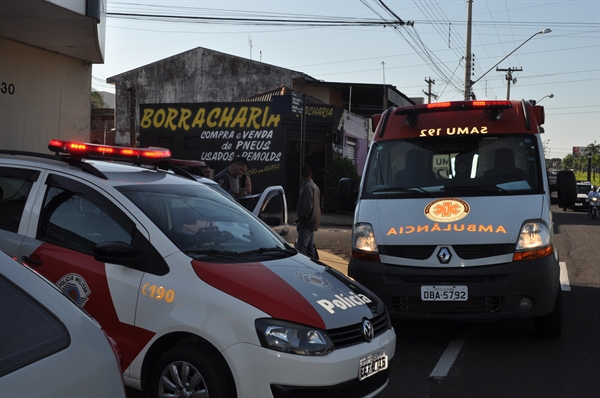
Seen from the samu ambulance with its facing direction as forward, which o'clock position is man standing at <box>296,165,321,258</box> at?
The man standing is roughly at 5 o'clock from the samu ambulance.

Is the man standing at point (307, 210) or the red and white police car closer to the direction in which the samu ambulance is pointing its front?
the red and white police car

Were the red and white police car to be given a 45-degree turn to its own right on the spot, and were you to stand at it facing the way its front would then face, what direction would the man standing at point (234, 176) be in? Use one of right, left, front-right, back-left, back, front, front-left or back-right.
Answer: back

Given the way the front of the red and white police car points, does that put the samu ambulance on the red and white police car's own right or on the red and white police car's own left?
on the red and white police car's own left

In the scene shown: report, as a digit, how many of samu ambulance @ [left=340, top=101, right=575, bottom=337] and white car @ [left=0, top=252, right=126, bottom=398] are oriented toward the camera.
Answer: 1

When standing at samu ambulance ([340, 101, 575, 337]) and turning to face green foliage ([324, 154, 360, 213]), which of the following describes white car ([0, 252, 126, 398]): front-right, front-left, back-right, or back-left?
back-left

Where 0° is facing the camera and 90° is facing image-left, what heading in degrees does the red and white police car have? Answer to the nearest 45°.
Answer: approximately 315°

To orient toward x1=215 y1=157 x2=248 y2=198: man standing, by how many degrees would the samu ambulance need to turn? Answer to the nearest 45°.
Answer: approximately 135° to its right

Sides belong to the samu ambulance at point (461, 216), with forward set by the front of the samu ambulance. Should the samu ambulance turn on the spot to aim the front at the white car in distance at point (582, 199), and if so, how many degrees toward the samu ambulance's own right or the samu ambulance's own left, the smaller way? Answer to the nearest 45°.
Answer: approximately 180°
